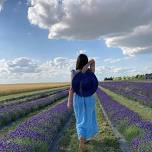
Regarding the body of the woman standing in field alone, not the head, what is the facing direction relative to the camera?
away from the camera

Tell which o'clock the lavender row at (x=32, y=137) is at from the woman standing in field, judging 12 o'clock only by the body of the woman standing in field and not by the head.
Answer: The lavender row is roughly at 9 o'clock from the woman standing in field.
